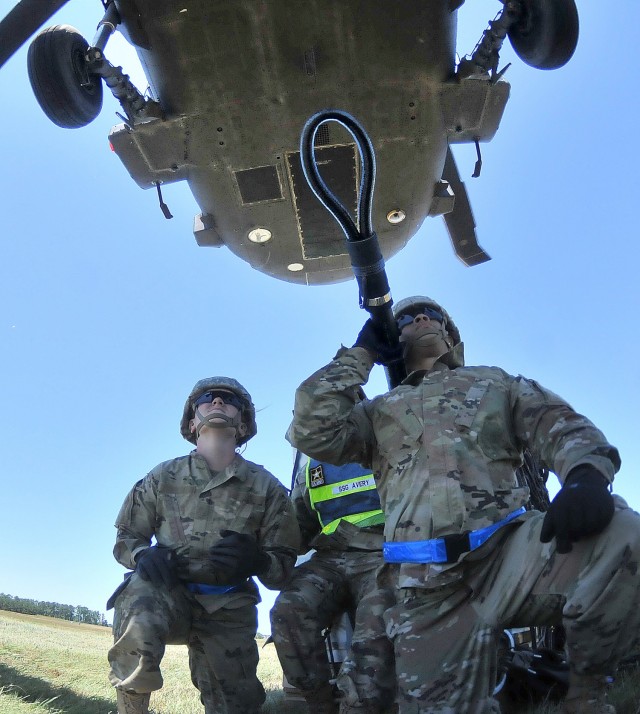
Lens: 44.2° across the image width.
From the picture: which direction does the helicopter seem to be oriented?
away from the camera

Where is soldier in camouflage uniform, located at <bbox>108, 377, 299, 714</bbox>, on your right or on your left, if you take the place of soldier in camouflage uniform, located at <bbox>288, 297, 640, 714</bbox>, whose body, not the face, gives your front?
on your right

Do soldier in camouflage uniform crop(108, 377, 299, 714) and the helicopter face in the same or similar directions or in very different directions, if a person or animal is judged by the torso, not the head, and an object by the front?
very different directions

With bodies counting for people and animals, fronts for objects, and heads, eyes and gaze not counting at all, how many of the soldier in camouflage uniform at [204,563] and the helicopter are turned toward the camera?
1

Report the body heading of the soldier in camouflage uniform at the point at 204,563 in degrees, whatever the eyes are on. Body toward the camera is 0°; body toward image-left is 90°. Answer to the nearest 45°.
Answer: approximately 0°

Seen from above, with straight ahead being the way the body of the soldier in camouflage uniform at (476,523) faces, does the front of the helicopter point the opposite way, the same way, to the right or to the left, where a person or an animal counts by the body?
the opposite way

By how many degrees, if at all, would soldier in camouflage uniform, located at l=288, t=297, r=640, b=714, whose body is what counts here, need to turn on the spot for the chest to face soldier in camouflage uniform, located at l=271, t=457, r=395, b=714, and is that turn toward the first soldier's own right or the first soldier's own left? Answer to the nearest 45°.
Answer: approximately 135° to the first soldier's own right

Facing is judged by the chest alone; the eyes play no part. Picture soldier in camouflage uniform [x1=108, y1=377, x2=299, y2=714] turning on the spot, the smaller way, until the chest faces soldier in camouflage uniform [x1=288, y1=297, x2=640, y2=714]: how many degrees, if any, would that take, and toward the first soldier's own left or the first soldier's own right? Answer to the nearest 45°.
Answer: approximately 45° to the first soldier's own left
